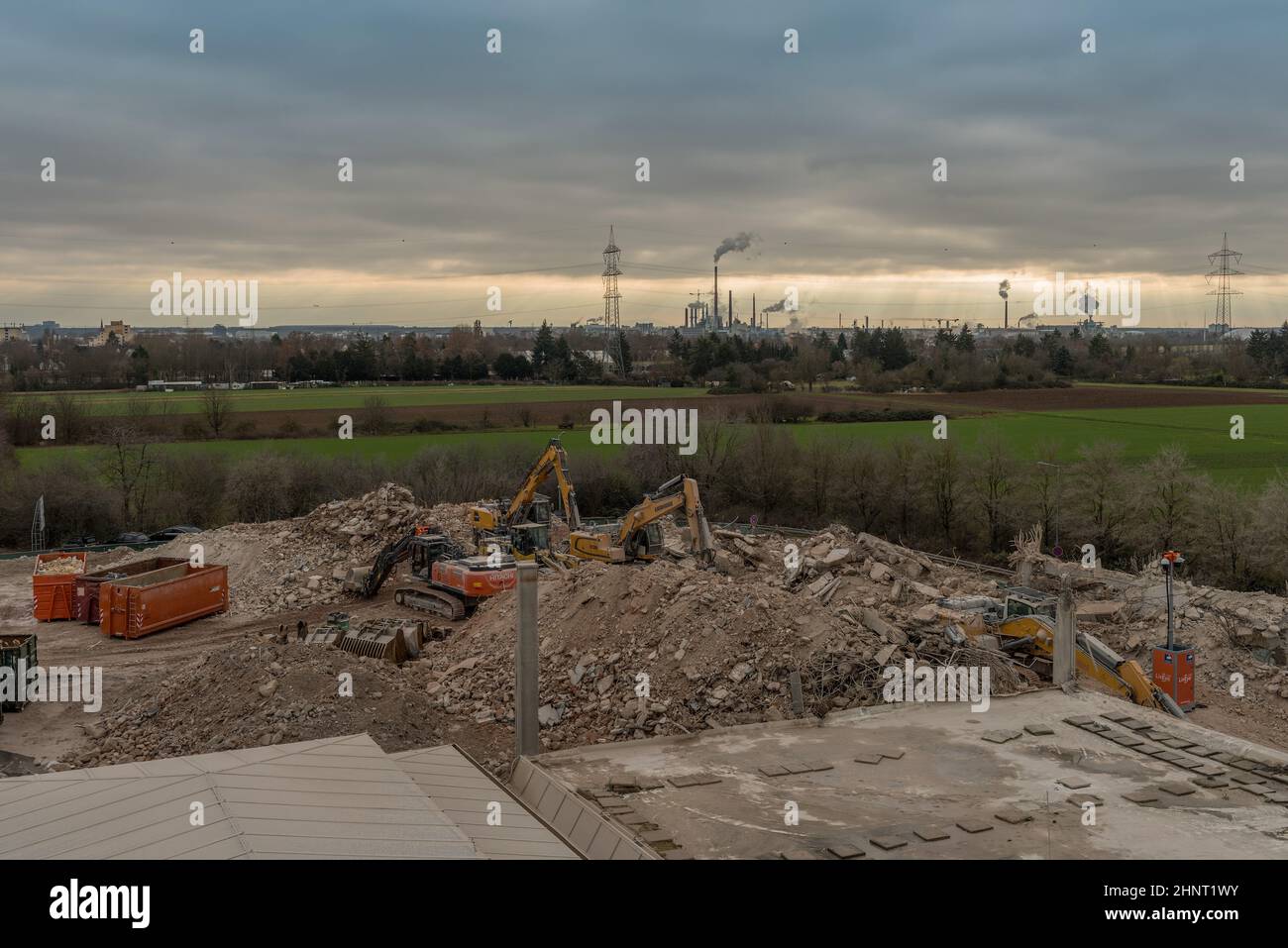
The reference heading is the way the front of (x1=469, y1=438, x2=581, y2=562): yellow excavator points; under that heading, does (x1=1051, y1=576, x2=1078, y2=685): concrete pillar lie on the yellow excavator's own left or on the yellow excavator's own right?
on the yellow excavator's own right

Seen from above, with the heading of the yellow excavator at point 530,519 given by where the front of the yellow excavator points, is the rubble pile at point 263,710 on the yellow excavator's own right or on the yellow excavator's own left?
on the yellow excavator's own right

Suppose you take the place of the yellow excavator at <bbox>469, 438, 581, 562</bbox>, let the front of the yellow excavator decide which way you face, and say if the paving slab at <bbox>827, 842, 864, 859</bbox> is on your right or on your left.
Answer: on your right

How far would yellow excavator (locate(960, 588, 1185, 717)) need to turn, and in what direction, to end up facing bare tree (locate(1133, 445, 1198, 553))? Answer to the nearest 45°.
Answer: approximately 135° to its left

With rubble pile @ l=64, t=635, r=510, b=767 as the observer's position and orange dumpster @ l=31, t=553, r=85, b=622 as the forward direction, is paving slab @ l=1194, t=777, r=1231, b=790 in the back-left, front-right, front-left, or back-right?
back-right

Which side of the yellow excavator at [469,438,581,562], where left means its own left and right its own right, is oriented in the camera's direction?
right

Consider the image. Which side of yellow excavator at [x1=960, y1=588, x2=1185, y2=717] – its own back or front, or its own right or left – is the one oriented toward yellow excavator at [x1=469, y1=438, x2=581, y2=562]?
back

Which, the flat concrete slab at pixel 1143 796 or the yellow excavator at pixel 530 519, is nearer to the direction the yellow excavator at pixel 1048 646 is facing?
the flat concrete slab

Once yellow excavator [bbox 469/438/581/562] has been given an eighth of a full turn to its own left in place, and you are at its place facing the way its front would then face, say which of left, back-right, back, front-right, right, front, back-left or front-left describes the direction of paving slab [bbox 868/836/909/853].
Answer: back-right

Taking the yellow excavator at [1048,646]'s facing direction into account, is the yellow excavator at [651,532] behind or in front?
behind

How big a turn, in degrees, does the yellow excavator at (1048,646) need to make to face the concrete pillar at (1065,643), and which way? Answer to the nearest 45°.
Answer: approximately 45° to its right

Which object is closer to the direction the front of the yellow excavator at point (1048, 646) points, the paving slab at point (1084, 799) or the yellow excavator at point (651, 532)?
the paving slab

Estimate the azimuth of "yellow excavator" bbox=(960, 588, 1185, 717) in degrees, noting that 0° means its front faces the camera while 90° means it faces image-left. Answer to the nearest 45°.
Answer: approximately 315°

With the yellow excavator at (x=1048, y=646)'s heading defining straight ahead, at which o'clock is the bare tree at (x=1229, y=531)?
The bare tree is roughly at 8 o'clock from the yellow excavator.

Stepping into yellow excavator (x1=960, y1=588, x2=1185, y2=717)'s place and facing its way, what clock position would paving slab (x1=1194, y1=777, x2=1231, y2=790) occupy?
The paving slab is roughly at 1 o'clock from the yellow excavator.
